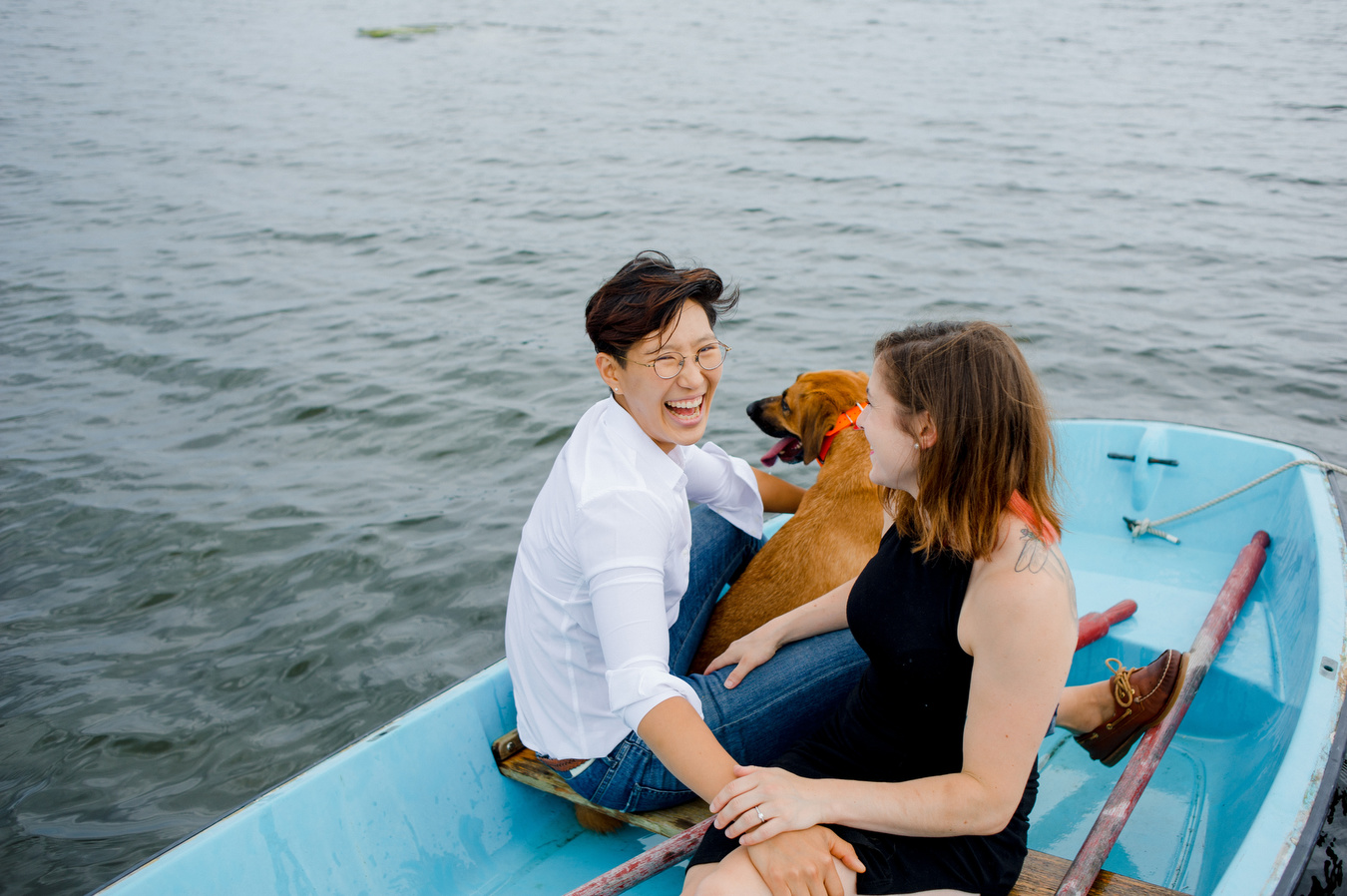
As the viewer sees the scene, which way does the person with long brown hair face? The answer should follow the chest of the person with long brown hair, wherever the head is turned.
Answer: to the viewer's left

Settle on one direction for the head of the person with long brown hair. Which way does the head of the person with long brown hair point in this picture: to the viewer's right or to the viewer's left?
to the viewer's left

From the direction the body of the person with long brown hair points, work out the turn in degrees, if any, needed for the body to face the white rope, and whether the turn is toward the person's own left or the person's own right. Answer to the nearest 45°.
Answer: approximately 90° to the person's own right
